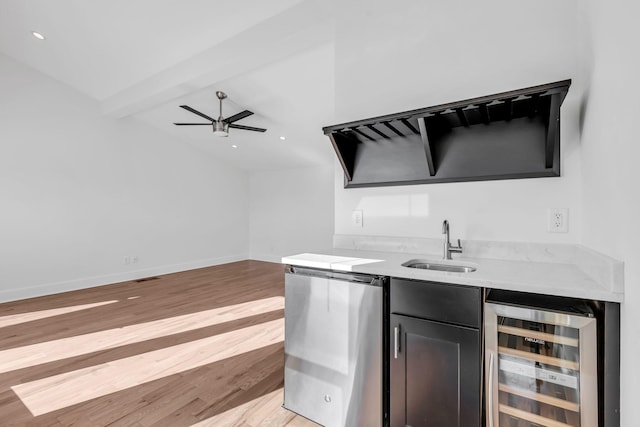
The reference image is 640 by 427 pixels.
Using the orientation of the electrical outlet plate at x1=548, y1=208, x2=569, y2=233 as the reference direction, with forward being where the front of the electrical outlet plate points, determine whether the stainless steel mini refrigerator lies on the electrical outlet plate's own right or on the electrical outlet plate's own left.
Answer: on the electrical outlet plate's own right

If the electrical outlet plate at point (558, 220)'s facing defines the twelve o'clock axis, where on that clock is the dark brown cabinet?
The dark brown cabinet is roughly at 1 o'clock from the electrical outlet plate.

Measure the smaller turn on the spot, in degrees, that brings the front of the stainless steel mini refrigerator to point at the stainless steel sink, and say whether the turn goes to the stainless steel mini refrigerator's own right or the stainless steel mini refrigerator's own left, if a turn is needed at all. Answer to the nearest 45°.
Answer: approximately 135° to the stainless steel mini refrigerator's own left

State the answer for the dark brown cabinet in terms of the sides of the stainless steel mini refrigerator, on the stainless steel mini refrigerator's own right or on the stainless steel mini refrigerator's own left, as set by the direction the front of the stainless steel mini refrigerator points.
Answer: on the stainless steel mini refrigerator's own left

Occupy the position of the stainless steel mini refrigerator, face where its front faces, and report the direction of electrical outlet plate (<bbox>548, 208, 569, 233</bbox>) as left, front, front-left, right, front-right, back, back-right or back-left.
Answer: back-left

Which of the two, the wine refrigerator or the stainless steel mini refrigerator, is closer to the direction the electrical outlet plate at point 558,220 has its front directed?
the wine refrigerator

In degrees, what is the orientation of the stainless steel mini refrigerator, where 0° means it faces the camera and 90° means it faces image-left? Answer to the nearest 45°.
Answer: approximately 45°

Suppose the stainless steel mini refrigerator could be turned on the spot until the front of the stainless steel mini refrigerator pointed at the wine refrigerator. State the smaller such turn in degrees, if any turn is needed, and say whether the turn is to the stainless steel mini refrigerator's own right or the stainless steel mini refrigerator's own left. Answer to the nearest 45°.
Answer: approximately 90° to the stainless steel mini refrigerator's own left

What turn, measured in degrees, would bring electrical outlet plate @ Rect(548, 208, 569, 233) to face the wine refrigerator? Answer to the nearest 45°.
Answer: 0° — it already faces it

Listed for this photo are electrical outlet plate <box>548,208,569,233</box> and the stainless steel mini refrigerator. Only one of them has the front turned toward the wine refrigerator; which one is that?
the electrical outlet plate

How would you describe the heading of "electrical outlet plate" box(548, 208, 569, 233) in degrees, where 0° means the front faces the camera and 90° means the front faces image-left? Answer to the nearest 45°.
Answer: approximately 0°
